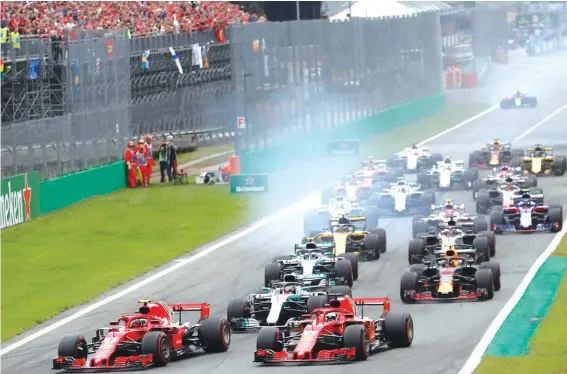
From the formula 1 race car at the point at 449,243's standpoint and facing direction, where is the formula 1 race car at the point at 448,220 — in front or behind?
behind

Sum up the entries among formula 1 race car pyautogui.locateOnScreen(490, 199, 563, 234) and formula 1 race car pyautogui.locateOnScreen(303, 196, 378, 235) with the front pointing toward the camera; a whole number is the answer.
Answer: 2

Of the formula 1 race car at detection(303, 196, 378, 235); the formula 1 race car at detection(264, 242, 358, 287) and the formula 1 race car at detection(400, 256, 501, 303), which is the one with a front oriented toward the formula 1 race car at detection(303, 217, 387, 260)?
the formula 1 race car at detection(303, 196, 378, 235)

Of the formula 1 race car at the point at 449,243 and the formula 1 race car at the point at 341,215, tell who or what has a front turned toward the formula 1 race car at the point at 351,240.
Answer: the formula 1 race car at the point at 341,215

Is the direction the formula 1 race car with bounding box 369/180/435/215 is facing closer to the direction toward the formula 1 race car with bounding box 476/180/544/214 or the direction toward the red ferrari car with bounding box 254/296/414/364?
the red ferrari car

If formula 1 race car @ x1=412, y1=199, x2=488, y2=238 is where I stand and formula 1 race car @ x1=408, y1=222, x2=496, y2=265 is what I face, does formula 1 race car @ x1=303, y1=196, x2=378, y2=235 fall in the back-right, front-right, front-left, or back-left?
back-right

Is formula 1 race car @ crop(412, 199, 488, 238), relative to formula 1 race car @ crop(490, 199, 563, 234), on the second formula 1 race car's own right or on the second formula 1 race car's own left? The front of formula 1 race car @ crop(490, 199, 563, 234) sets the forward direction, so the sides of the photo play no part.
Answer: on the second formula 1 race car's own right

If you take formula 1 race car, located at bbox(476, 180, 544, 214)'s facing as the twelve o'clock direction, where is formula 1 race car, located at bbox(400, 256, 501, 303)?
formula 1 race car, located at bbox(400, 256, 501, 303) is roughly at 12 o'clock from formula 1 race car, located at bbox(476, 180, 544, 214).

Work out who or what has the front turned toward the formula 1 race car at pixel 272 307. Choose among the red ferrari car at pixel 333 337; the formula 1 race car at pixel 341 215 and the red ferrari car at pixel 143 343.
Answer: the formula 1 race car at pixel 341 215

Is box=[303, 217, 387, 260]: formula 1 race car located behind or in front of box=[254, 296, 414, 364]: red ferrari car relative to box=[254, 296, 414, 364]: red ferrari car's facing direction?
behind

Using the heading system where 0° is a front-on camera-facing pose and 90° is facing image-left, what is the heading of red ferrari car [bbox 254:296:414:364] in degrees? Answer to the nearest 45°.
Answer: approximately 45°

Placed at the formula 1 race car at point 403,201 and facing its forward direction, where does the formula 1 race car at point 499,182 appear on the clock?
the formula 1 race car at point 499,182 is roughly at 8 o'clock from the formula 1 race car at point 403,201.
